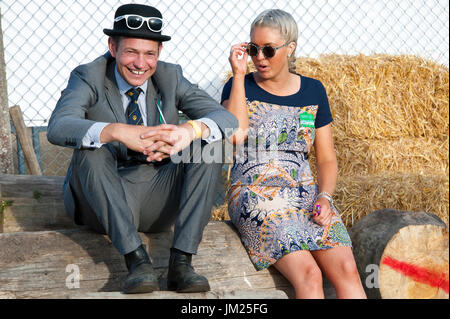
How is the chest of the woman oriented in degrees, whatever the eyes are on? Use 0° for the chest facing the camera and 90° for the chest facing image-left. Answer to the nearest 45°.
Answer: approximately 0°

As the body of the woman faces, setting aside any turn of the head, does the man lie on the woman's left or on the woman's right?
on the woman's right

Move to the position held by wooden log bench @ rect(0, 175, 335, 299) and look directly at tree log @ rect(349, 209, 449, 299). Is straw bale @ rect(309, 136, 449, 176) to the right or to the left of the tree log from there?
left

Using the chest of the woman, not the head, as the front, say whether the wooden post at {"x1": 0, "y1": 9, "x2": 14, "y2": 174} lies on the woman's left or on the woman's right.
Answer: on the woman's right

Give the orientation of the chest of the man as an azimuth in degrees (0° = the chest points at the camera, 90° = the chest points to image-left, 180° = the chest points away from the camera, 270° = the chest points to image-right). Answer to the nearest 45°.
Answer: approximately 0°

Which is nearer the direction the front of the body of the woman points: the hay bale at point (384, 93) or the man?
the man

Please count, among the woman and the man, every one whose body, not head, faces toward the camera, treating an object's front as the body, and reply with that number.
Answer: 2

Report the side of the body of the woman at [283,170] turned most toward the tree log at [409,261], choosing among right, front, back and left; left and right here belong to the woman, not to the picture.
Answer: left

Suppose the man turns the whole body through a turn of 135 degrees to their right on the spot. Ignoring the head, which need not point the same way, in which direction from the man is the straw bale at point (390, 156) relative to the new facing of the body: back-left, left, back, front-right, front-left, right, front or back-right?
right
